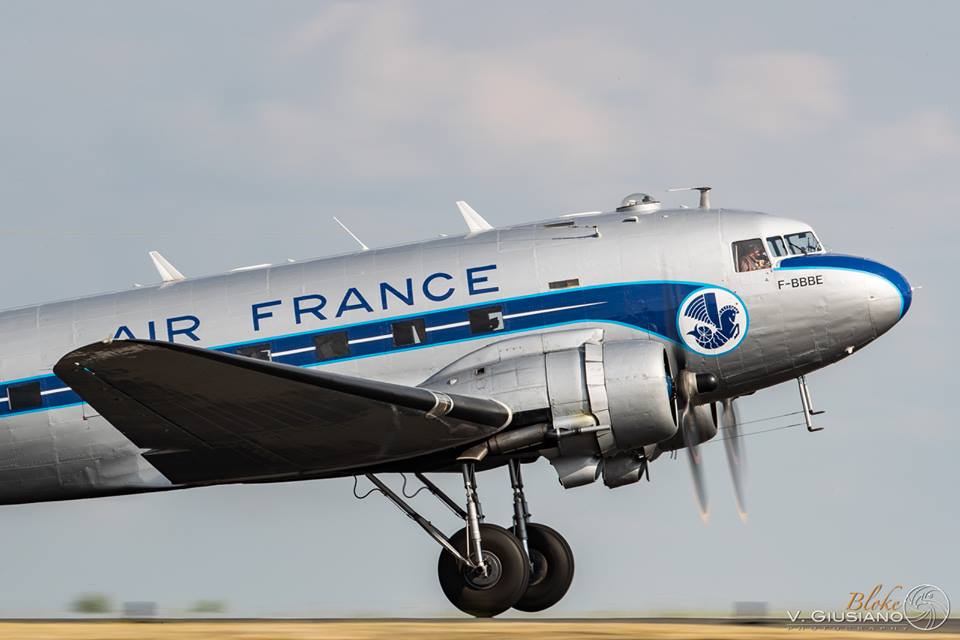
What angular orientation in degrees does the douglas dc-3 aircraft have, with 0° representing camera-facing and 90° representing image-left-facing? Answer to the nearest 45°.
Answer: approximately 270°
